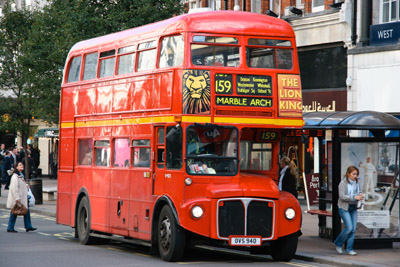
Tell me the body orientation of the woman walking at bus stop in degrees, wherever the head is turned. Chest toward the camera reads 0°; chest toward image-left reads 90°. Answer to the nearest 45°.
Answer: approximately 315°

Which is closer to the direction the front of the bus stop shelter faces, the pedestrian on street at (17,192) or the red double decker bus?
the red double decker bus

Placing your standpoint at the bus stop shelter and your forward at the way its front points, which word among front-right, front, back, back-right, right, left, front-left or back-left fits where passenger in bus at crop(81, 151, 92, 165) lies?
front-right

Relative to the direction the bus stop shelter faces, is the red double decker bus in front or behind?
in front

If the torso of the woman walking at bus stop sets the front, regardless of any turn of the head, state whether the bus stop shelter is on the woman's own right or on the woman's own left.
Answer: on the woman's own left

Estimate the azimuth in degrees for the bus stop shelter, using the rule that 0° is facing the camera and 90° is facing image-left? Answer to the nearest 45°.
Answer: approximately 45°

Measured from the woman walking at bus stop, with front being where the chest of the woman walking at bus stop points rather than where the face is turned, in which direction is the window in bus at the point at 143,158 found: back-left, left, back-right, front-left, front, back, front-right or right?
back-right

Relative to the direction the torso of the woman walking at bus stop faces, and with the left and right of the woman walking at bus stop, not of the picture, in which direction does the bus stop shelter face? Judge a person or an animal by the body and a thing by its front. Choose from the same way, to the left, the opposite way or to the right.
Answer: to the right

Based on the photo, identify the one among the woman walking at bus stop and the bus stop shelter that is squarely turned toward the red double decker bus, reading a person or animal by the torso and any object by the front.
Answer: the bus stop shelter
